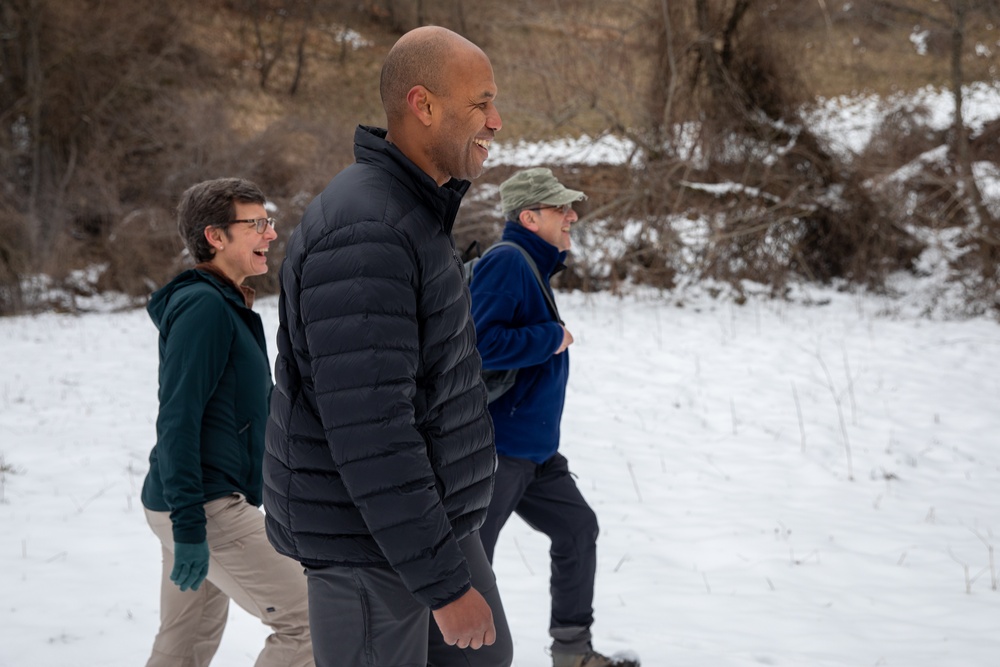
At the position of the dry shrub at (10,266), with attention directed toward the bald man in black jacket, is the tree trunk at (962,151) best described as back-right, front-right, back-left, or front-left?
front-left

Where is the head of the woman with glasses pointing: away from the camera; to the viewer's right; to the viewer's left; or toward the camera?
to the viewer's right

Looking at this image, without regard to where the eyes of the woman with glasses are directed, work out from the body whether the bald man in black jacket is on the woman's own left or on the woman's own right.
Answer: on the woman's own right

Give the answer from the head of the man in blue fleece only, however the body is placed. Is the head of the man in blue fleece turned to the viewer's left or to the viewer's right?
to the viewer's right

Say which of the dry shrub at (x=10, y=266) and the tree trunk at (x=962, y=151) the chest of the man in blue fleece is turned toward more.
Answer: the tree trunk

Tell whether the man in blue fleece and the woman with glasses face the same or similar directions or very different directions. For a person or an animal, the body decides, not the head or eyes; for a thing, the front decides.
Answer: same or similar directions

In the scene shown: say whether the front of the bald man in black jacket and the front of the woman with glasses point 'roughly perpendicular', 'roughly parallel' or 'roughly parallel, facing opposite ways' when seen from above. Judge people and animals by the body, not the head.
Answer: roughly parallel

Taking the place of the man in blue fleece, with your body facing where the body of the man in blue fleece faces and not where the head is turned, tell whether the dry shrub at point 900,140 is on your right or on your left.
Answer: on your left

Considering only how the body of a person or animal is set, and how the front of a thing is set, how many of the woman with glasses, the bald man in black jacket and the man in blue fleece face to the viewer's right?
3

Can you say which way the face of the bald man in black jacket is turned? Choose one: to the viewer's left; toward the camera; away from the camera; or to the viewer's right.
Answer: to the viewer's right

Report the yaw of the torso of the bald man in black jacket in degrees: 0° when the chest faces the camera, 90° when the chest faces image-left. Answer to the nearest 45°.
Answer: approximately 270°

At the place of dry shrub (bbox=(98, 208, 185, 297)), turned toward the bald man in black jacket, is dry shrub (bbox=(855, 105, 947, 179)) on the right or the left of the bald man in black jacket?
left

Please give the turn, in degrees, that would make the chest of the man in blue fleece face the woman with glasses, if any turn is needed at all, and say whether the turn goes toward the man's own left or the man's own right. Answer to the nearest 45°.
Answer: approximately 135° to the man's own right

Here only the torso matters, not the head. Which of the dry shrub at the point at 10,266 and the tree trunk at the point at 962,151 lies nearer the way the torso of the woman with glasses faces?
the tree trunk

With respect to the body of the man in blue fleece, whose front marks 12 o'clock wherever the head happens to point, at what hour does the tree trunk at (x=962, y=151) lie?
The tree trunk is roughly at 10 o'clock from the man in blue fleece.

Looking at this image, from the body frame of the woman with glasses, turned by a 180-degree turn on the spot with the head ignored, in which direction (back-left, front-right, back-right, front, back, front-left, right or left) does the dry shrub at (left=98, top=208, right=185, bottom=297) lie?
right

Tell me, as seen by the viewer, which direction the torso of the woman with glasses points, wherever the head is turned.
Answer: to the viewer's right

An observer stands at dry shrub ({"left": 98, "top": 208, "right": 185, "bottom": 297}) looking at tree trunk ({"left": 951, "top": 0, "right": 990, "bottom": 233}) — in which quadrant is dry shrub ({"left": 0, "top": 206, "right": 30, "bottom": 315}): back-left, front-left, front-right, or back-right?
back-right

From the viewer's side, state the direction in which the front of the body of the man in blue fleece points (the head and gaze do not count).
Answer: to the viewer's right
